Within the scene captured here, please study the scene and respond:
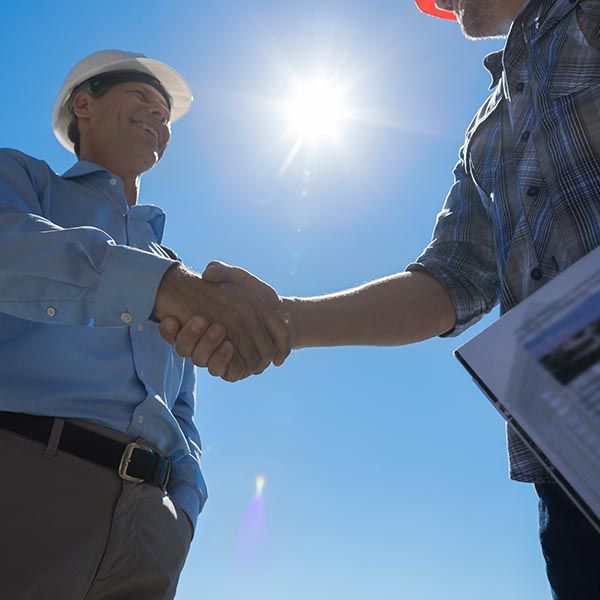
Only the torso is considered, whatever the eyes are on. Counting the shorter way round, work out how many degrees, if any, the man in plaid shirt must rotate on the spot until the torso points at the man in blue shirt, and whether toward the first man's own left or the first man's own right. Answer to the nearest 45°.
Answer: approximately 45° to the first man's own right

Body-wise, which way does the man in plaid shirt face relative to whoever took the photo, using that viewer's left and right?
facing the viewer and to the left of the viewer

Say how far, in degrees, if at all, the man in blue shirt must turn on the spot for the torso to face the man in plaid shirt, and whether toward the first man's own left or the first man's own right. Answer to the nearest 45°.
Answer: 0° — they already face them

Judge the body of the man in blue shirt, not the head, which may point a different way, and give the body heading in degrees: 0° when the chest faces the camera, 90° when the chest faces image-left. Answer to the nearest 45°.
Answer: approximately 315°

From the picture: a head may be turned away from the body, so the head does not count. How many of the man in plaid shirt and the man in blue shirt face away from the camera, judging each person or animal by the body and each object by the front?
0
